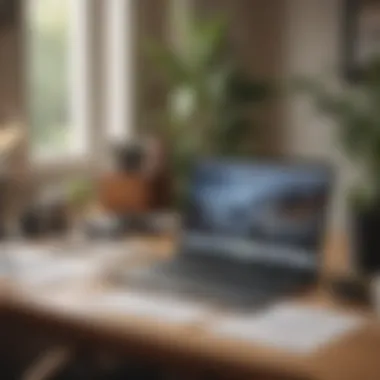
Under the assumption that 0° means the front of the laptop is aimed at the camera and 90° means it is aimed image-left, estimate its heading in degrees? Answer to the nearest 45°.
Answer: approximately 45°

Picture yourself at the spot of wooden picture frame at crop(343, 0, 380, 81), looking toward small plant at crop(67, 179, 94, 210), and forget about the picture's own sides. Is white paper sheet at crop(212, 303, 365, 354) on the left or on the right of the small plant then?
left

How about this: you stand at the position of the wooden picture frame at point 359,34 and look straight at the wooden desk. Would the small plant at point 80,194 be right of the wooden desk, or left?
right

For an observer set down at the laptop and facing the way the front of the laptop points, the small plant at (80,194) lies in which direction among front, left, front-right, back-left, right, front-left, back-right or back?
right

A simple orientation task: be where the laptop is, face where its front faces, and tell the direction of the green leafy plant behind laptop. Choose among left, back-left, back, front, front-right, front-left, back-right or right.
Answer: back-right
